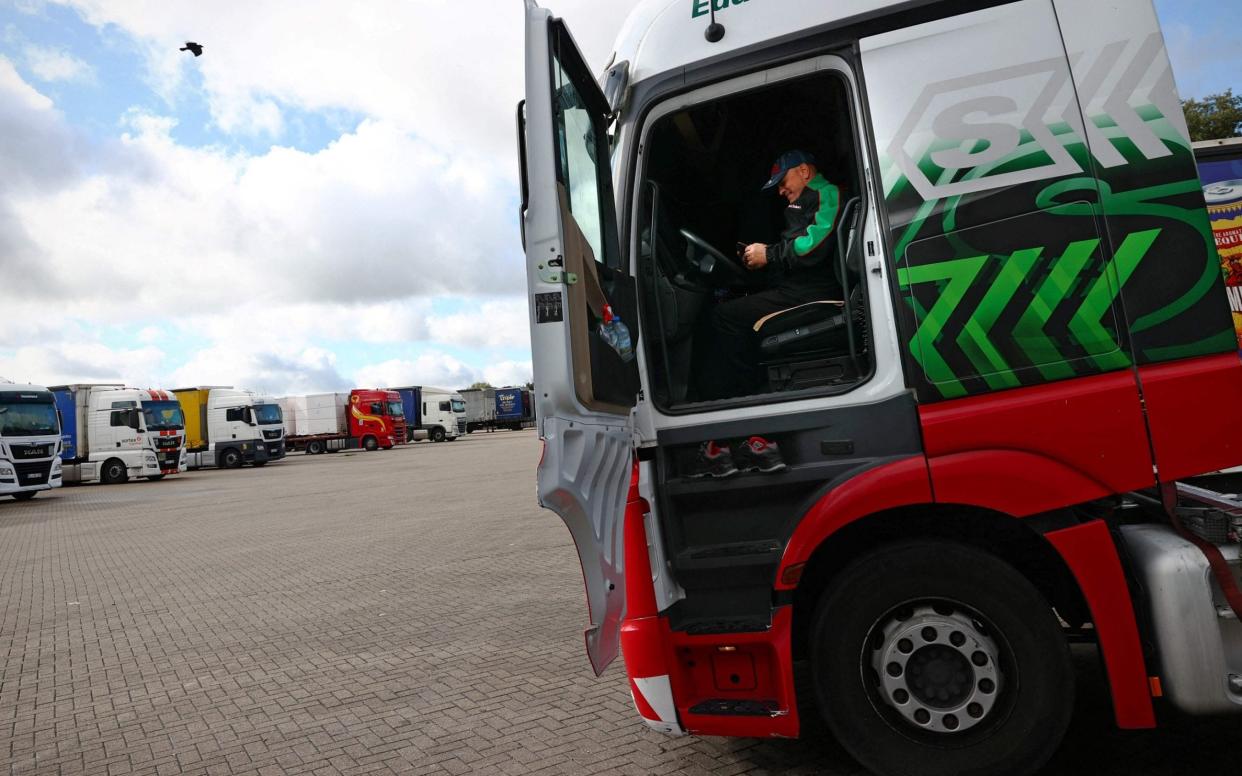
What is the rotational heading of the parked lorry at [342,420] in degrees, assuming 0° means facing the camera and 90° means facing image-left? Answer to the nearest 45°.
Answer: approximately 315°

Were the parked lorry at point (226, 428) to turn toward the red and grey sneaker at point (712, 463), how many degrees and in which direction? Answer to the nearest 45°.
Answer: approximately 45° to its right

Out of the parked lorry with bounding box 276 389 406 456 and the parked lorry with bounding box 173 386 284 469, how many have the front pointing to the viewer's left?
0

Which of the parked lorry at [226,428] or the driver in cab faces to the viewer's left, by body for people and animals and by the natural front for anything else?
the driver in cab

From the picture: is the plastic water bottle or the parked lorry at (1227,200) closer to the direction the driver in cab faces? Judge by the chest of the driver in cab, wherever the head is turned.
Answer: the plastic water bottle

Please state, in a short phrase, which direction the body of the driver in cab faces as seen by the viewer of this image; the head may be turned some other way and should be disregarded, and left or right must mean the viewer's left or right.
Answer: facing to the left of the viewer

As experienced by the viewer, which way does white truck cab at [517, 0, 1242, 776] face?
facing to the left of the viewer

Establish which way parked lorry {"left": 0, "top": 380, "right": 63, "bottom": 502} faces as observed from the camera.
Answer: facing the viewer and to the right of the viewer
